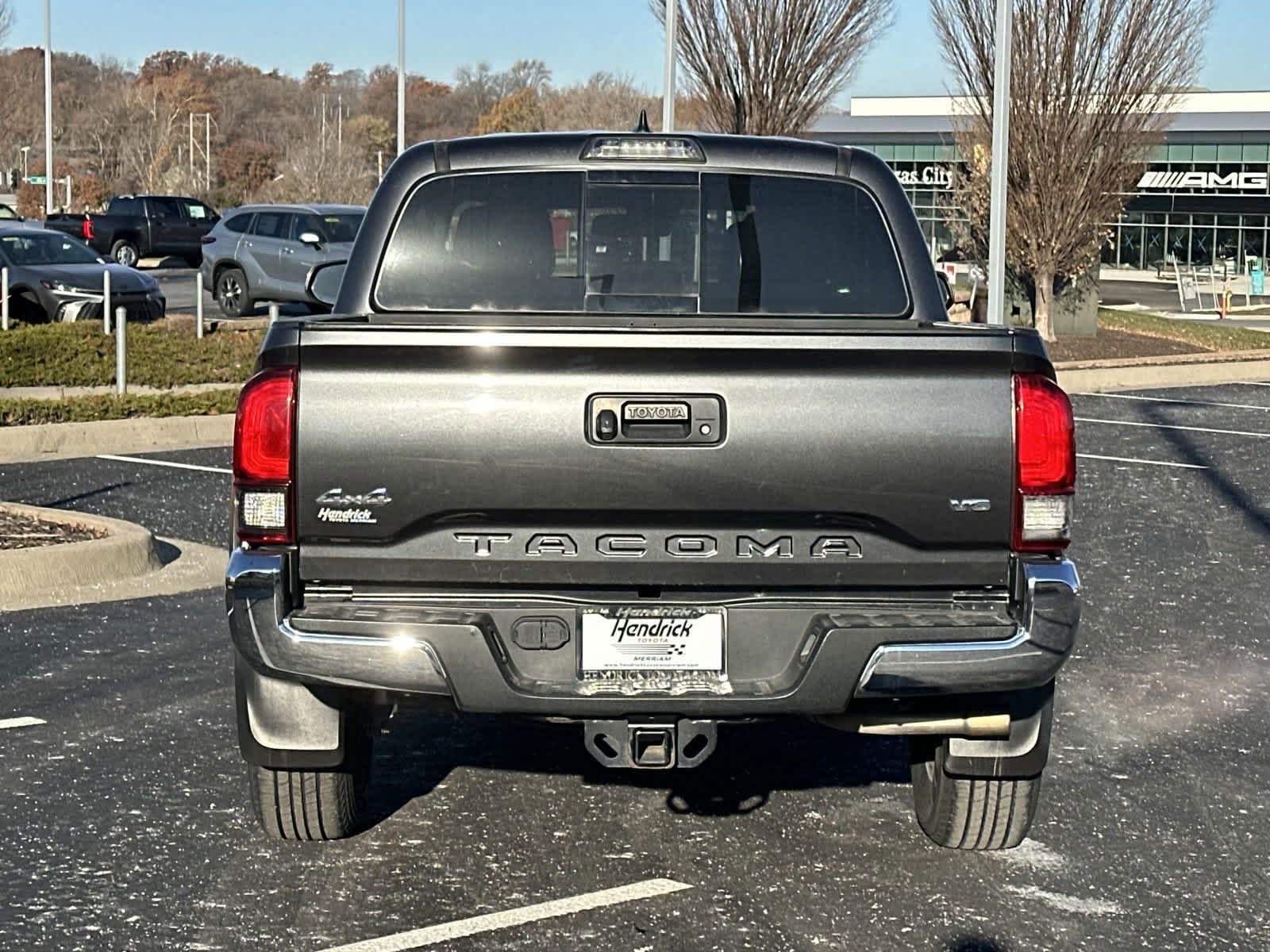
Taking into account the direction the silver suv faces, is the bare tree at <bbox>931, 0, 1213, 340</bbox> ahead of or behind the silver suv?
ahead

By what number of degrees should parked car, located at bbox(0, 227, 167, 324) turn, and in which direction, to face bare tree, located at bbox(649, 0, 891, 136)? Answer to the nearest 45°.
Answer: approximately 90° to its left

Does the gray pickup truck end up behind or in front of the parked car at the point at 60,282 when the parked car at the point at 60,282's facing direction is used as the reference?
in front

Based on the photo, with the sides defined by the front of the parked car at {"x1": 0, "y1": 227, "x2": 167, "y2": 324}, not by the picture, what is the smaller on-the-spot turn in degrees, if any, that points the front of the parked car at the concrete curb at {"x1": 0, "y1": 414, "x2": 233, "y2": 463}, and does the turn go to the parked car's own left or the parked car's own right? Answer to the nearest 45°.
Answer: approximately 45° to the parked car's own right

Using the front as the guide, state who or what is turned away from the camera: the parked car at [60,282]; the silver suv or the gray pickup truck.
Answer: the gray pickup truck

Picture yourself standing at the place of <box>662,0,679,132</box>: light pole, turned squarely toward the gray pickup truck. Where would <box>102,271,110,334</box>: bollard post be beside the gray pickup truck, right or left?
right

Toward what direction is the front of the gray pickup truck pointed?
away from the camera

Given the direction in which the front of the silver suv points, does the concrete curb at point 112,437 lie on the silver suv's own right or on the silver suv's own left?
on the silver suv's own right

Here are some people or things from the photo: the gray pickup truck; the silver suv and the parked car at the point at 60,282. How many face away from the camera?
1

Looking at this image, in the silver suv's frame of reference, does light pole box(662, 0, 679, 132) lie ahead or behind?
ahead

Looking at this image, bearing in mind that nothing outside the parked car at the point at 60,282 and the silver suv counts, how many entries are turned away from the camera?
0

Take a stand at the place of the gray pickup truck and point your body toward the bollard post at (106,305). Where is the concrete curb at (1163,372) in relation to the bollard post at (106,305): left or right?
right

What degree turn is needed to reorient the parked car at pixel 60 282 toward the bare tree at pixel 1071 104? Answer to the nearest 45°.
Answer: approximately 45° to its left

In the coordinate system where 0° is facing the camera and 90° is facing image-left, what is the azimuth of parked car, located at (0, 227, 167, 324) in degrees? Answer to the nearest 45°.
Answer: approximately 315°

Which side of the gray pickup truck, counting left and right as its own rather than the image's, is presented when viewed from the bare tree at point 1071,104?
front
